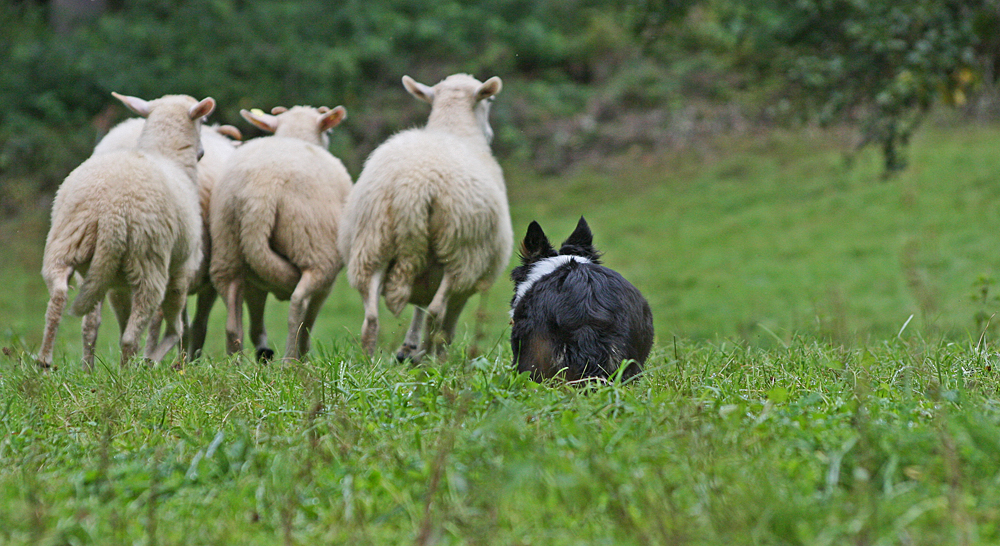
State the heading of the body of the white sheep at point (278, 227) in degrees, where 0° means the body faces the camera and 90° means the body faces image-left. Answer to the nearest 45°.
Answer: approximately 180°

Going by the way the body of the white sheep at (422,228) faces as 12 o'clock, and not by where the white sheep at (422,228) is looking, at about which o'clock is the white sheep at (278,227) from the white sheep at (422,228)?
the white sheep at (278,227) is roughly at 10 o'clock from the white sheep at (422,228).

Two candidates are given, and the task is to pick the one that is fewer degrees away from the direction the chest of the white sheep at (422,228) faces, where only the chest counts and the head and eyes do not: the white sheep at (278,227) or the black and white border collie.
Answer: the white sheep

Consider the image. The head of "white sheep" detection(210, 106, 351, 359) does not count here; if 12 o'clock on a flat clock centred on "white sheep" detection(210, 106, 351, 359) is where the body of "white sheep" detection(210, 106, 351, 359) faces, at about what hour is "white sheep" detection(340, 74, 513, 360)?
"white sheep" detection(340, 74, 513, 360) is roughly at 4 o'clock from "white sheep" detection(210, 106, 351, 359).

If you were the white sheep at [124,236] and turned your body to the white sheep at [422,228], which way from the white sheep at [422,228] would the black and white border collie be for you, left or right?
right

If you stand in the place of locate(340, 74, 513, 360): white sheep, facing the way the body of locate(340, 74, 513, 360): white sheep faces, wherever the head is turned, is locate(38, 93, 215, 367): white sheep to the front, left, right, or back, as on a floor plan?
left

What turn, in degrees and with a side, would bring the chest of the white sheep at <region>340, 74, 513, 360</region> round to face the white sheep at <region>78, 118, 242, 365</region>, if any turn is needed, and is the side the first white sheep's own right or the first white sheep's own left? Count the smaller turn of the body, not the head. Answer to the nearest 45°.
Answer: approximately 45° to the first white sheep's own left

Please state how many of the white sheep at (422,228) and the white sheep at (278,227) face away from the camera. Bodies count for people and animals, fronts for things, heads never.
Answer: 2

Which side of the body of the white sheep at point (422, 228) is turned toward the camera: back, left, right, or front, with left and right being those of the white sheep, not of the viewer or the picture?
back
